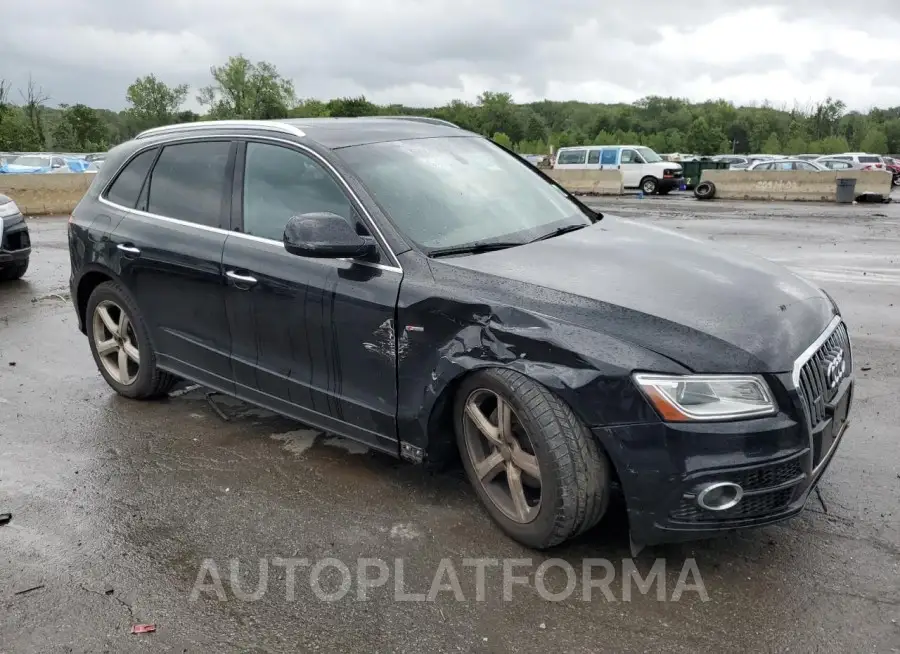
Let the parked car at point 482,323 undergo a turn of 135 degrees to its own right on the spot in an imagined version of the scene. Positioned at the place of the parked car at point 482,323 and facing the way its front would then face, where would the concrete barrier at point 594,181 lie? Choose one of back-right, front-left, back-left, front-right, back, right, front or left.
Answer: right

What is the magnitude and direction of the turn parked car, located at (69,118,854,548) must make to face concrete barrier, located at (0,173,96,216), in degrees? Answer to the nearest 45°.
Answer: approximately 180°

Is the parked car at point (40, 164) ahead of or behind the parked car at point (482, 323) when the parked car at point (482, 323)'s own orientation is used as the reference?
behind

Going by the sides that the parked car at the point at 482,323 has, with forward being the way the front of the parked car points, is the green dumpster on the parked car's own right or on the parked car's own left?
on the parked car's own left

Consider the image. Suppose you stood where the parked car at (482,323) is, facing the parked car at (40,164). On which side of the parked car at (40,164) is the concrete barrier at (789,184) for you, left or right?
right

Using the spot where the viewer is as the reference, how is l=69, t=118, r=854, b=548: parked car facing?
facing the viewer and to the right of the viewer

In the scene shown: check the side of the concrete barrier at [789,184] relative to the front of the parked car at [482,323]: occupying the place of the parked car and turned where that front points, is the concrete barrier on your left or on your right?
on your left

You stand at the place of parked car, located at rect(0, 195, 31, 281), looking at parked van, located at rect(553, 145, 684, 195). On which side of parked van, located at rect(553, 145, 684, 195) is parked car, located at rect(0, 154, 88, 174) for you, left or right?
left

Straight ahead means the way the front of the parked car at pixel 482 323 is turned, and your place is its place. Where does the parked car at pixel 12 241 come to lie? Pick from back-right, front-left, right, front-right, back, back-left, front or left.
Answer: back

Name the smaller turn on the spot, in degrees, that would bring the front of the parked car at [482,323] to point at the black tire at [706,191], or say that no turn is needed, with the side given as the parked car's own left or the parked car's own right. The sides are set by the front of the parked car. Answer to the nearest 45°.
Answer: approximately 135° to the parked car's own left
